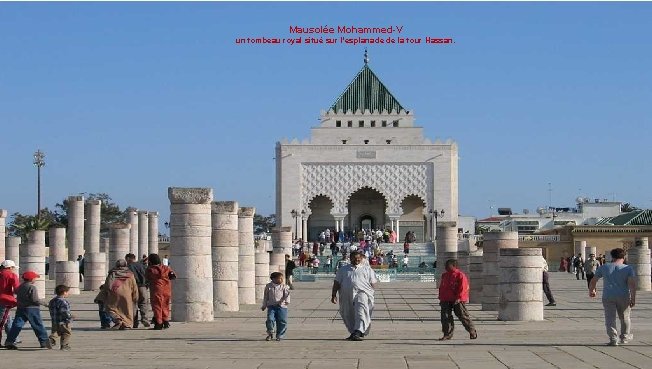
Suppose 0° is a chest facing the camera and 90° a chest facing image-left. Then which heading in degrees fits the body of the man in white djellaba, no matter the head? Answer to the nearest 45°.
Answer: approximately 0°

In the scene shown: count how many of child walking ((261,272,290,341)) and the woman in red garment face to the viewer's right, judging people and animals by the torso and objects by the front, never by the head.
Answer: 0

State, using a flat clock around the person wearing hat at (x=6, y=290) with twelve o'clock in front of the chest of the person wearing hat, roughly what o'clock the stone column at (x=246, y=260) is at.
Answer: The stone column is roughly at 10 o'clock from the person wearing hat.

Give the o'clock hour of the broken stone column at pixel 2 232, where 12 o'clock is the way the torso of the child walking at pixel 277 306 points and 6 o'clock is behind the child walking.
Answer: The broken stone column is roughly at 5 o'clock from the child walking.

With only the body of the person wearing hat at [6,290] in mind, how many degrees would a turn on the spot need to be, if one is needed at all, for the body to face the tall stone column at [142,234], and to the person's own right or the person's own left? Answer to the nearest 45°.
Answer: approximately 90° to the person's own left

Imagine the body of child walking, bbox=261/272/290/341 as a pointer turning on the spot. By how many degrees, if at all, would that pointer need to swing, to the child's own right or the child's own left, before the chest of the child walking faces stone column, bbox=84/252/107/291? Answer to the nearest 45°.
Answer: approximately 180°

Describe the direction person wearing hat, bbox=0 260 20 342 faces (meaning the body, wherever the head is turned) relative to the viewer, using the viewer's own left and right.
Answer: facing to the right of the viewer

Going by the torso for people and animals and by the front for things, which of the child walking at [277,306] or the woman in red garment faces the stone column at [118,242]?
the woman in red garment

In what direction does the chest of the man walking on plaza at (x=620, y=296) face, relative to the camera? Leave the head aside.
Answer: away from the camera

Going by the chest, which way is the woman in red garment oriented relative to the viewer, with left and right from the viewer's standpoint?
facing away from the viewer
